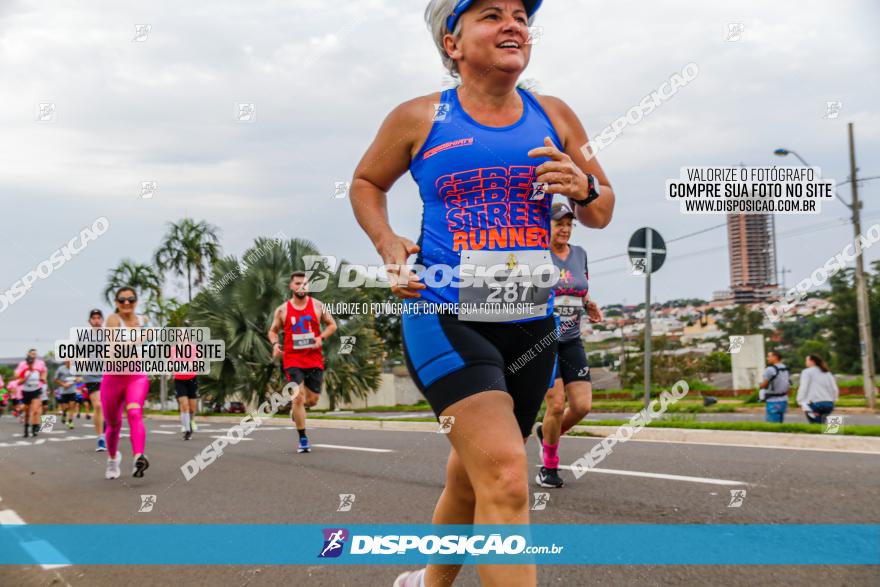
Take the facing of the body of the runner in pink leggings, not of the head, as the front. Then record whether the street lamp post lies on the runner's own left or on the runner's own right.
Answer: on the runner's own left

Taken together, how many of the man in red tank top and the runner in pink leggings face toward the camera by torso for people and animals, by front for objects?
2

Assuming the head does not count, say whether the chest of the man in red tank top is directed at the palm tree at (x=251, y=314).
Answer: no

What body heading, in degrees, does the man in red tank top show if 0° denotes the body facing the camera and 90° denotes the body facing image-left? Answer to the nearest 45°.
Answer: approximately 0°

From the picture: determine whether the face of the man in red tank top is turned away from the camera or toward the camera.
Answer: toward the camera

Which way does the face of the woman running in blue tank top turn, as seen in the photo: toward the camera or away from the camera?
toward the camera

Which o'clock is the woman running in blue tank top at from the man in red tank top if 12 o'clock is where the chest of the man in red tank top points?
The woman running in blue tank top is roughly at 12 o'clock from the man in red tank top.

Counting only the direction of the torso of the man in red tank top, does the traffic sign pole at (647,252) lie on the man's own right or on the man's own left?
on the man's own left

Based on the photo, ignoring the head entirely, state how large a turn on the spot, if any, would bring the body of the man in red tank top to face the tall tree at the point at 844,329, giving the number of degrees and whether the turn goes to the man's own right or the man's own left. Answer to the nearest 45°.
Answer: approximately 135° to the man's own left

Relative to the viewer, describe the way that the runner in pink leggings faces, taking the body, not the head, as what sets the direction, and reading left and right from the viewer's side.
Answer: facing the viewer

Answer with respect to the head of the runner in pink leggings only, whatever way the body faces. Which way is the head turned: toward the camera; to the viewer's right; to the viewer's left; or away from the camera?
toward the camera

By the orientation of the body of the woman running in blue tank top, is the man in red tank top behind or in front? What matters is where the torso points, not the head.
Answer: behind

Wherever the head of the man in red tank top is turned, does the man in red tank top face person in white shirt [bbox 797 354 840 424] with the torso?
no

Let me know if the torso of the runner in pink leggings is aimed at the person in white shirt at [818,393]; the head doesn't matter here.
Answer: no

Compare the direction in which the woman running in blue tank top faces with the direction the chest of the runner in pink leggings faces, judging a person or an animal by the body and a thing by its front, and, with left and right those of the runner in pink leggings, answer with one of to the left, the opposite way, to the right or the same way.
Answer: the same way

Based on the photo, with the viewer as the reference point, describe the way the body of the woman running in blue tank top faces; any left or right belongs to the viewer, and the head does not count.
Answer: facing the viewer and to the right of the viewer

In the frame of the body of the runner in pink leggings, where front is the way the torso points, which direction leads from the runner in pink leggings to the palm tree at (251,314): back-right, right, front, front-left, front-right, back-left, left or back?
back
